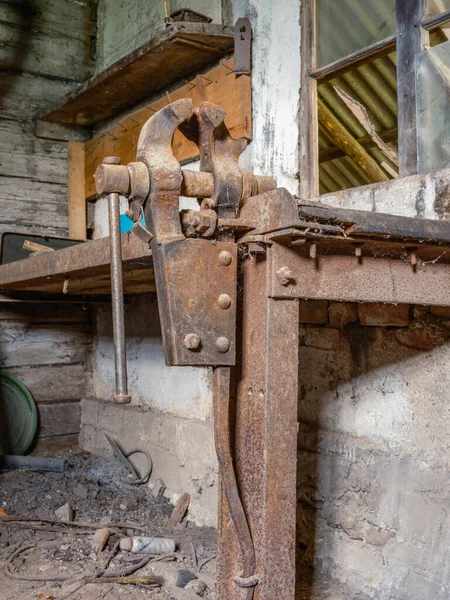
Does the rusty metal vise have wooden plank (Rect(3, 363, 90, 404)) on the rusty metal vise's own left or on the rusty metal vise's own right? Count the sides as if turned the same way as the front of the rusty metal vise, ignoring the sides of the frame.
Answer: on the rusty metal vise's own right

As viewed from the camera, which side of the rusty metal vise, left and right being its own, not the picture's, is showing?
left

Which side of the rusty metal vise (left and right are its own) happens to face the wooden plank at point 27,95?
right

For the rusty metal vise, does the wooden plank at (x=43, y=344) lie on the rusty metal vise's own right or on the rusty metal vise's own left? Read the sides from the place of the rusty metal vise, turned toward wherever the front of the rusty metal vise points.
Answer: on the rusty metal vise's own right

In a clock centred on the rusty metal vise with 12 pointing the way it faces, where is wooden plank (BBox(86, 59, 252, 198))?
The wooden plank is roughly at 3 o'clock from the rusty metal vise.

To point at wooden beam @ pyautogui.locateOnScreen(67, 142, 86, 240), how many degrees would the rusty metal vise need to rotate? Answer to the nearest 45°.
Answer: approximately 90° to its right

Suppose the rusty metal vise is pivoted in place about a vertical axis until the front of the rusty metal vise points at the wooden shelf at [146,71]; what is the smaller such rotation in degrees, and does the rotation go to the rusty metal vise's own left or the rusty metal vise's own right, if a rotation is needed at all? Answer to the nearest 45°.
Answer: approximately 90° to the rusty metal vise's own right
